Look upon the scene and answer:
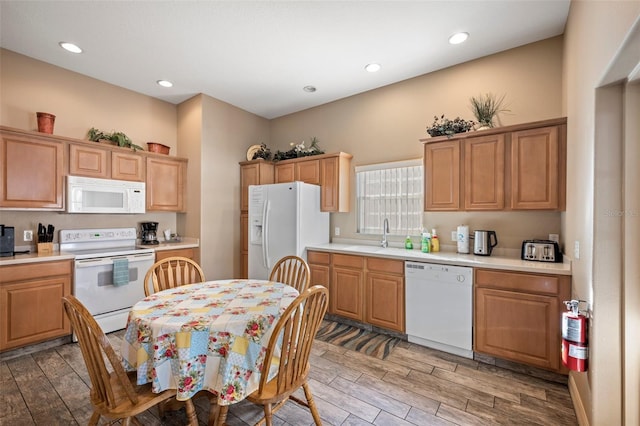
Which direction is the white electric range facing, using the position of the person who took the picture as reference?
facing the viewer

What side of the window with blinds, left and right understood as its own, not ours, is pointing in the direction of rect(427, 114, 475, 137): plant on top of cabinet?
left

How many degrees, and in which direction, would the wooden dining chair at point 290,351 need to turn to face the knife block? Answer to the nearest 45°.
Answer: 0° — it already faces it

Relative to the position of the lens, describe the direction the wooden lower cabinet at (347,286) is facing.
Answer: facing the viewer and to the left of the viewer

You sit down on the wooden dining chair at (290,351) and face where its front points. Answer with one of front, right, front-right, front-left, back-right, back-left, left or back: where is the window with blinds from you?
right

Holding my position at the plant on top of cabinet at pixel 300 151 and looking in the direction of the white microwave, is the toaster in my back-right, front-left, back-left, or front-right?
back-left

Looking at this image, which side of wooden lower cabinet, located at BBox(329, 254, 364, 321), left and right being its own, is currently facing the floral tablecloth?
front

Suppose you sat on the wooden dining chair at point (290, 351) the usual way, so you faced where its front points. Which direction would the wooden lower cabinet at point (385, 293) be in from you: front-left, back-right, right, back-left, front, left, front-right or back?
right

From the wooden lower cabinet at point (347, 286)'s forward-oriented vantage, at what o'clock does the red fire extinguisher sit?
The red fire extinguisher is roughly at 9 o'clock from the wooden lower cabinet.

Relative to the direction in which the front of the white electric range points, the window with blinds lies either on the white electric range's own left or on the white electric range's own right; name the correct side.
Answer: on the white electric range's own left

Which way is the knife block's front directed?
toward the camera

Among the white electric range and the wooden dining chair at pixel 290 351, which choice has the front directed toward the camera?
the white electric range

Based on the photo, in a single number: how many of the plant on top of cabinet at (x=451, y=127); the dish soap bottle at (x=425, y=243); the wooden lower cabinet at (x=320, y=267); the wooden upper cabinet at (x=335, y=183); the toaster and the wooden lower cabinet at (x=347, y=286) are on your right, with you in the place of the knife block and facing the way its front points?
0

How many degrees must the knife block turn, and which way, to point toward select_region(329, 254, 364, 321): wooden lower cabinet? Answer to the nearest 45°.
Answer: approximately 45° to its left

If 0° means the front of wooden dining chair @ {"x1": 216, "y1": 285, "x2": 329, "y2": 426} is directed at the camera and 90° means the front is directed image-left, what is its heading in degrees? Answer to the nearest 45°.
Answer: approximately 135°
